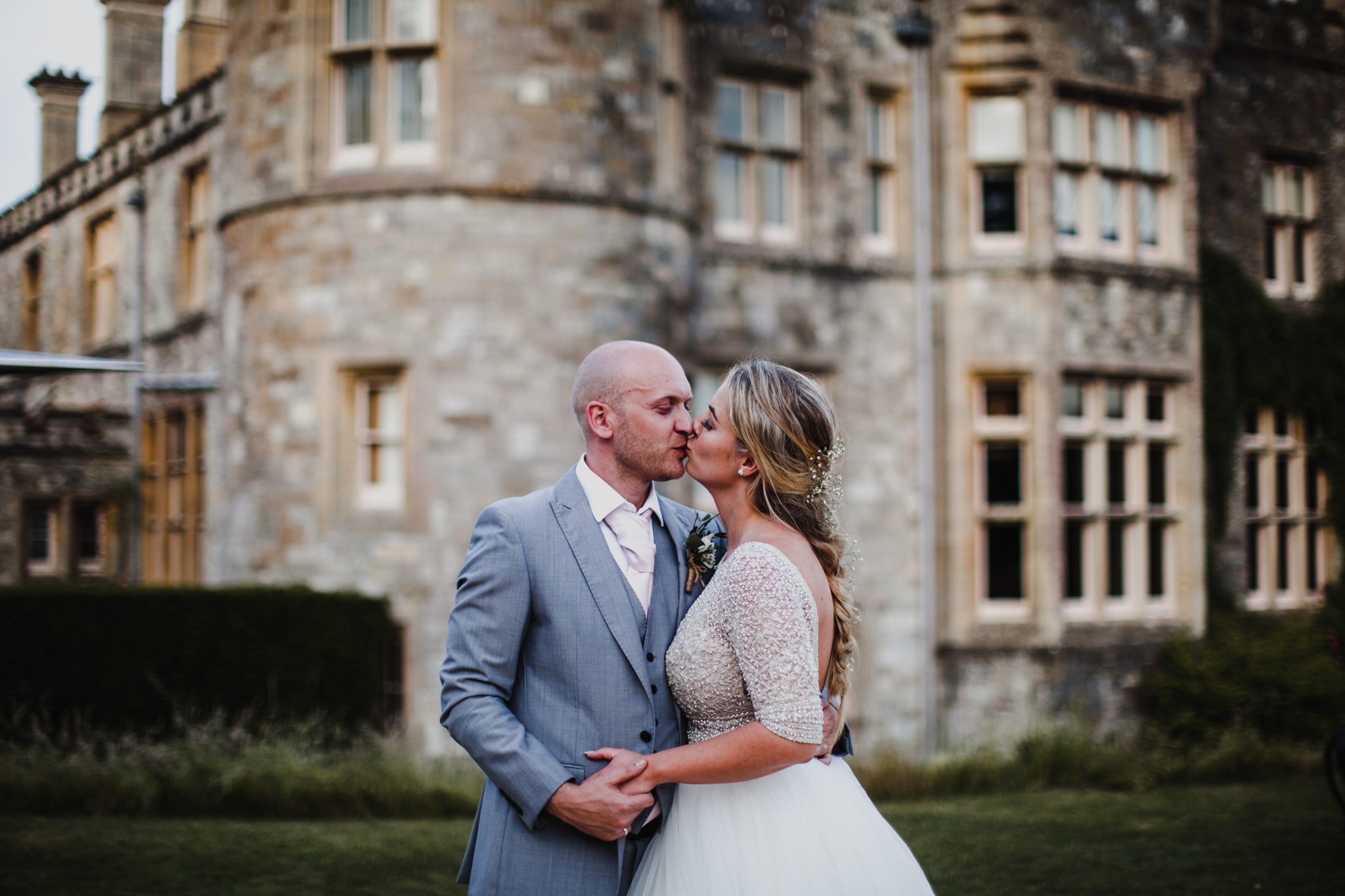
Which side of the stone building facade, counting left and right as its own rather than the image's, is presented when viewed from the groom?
front

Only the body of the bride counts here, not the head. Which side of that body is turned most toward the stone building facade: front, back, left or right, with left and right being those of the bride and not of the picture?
right

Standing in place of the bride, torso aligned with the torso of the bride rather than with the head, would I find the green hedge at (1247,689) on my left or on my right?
on my right

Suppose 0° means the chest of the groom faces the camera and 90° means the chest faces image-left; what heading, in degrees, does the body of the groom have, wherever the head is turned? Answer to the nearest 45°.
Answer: approximately 315°

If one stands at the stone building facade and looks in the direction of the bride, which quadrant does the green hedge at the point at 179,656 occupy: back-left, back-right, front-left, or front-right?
front-right

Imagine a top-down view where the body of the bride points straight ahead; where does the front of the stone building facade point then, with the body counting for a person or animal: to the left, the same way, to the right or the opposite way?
to the left

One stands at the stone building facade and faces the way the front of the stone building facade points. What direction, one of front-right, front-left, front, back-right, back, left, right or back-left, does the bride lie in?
front

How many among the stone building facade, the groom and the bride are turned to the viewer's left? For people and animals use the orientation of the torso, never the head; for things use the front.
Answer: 1

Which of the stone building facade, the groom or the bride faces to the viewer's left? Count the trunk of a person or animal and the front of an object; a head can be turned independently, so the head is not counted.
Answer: the bride

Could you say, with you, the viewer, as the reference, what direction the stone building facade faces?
facing the viewer

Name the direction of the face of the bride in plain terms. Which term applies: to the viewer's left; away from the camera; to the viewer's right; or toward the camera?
to the viewer's left

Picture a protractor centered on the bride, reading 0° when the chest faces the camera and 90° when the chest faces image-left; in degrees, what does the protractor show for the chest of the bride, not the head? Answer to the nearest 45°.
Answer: approximately 90°

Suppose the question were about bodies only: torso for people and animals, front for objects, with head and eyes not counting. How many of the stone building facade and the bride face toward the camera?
1

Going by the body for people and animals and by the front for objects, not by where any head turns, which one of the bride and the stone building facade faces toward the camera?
the stone building facade

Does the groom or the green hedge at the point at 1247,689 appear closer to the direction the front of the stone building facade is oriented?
the groom
